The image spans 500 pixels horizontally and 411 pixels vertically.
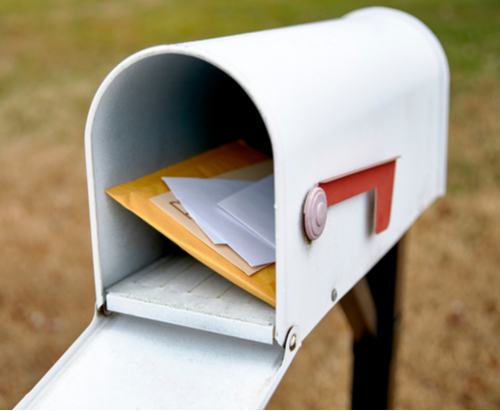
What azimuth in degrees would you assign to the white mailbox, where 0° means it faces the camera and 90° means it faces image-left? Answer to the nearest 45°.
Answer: approximately 45°
